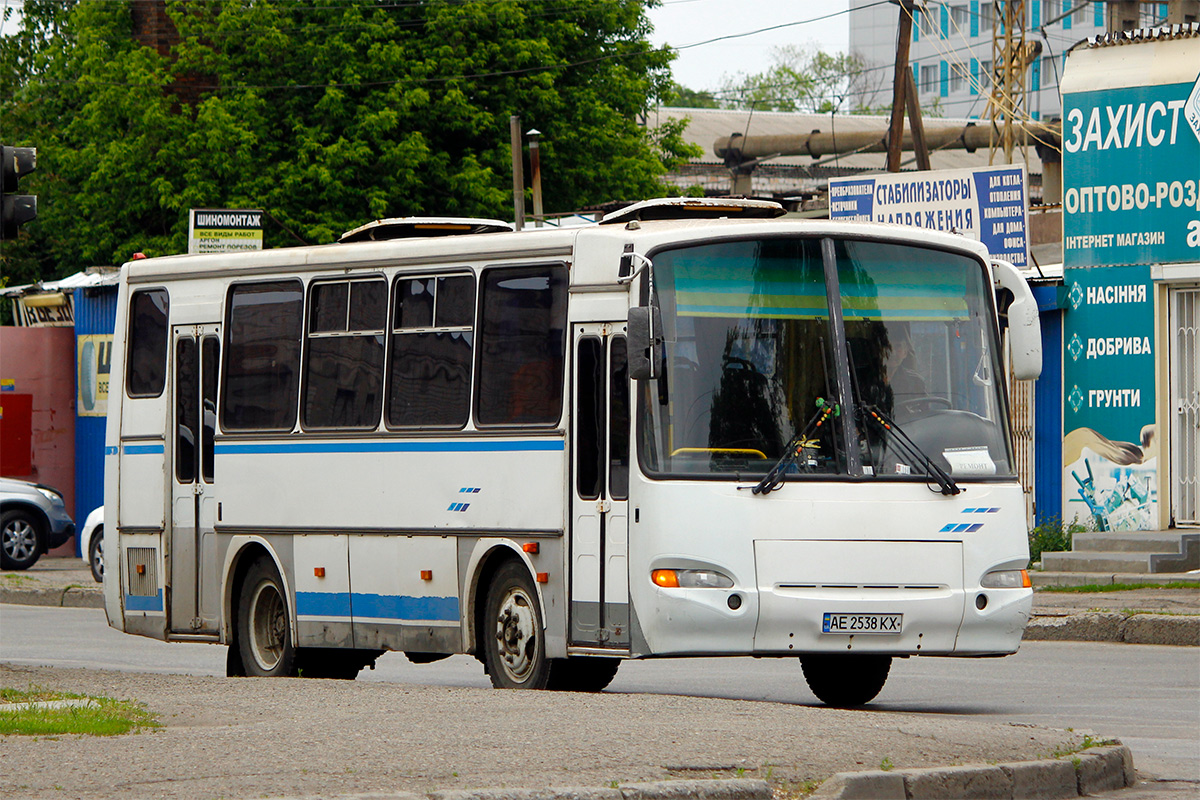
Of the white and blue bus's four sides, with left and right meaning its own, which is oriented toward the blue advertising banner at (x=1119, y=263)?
left

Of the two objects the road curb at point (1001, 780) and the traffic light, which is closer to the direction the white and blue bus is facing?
the road curb

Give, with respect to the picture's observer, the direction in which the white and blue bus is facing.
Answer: facing the viewer and to the right of the viewer

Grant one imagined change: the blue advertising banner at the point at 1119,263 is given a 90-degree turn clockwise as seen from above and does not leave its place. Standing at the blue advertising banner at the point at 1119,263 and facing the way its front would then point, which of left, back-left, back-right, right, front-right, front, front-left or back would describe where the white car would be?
front

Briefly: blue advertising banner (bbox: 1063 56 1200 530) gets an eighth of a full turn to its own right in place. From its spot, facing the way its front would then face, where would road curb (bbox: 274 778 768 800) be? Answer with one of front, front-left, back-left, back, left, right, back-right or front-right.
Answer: front-left

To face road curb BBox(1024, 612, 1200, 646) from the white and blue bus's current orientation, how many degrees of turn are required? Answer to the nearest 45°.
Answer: approximately 90° to its left

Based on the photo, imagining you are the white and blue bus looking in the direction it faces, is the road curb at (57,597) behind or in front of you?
behind

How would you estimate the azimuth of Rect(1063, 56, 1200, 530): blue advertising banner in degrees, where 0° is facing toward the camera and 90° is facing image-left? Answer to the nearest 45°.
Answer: approximately 0°
